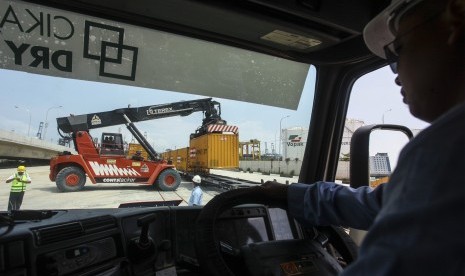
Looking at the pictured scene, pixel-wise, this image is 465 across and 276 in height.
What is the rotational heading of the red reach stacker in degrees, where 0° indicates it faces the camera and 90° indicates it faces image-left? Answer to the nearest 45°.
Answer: approximately 270°

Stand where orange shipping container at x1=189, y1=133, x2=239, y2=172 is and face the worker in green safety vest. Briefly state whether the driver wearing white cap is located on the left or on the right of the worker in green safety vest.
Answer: left

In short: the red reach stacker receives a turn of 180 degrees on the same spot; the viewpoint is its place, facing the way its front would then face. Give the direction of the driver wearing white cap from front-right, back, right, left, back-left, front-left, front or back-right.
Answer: left

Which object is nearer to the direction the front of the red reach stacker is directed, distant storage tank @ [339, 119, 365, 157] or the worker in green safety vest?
the distant storage tank

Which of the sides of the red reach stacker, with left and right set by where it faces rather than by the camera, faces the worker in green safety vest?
right
